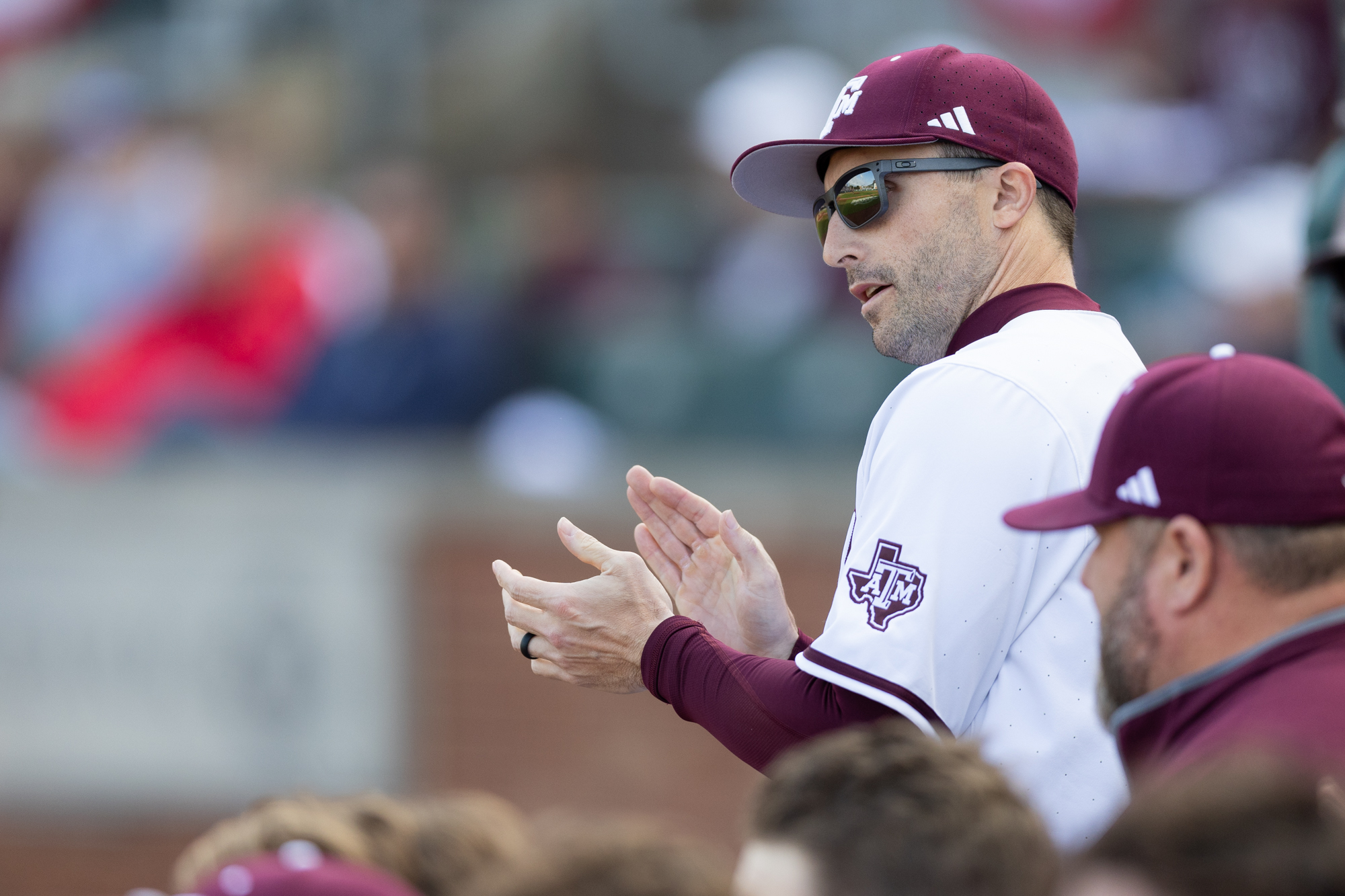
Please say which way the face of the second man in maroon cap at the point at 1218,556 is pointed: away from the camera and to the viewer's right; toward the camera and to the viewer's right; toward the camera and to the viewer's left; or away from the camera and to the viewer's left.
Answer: away from the camera and to the viewer's left

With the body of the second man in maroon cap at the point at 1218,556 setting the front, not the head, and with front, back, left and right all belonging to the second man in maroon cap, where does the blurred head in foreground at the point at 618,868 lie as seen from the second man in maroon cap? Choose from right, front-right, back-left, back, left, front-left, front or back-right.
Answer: left

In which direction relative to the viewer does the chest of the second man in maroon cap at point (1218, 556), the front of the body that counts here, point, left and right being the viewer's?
facing away from the viewer and to the left of the viewer
